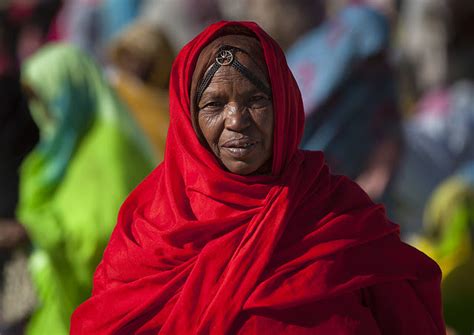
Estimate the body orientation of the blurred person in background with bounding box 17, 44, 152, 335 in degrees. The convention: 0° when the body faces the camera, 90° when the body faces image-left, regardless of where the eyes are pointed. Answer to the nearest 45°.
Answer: approximately 90°

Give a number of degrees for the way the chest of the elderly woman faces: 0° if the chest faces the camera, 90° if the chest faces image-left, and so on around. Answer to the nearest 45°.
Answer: approximately 0°

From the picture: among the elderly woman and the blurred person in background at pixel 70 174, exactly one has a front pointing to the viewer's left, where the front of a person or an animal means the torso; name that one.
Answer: the blurred person in background

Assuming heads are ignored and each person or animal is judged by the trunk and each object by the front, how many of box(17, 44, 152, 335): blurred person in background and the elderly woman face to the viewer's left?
1

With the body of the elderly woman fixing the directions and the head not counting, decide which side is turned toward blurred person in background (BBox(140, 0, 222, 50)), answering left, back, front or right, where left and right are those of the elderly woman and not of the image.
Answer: back

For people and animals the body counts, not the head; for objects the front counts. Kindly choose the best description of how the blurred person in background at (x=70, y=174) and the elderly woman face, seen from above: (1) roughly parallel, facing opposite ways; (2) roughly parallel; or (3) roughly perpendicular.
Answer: roughly perpendicular

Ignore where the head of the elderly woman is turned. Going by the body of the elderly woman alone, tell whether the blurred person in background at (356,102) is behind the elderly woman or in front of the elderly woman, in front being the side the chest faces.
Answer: behind
